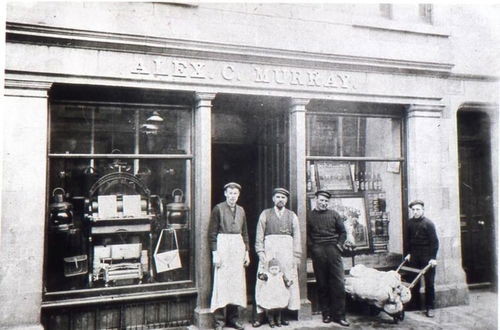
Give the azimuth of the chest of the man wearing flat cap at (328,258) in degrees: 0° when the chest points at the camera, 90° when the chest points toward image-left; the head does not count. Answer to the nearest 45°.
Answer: approximately 0°

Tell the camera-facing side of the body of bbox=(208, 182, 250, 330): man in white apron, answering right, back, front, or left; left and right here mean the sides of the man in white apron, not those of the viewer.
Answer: front

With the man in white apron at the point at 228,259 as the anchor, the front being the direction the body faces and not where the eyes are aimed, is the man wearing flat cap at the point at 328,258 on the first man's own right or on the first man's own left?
on the first man's own left

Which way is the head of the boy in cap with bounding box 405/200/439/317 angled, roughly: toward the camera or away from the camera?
toward the camera

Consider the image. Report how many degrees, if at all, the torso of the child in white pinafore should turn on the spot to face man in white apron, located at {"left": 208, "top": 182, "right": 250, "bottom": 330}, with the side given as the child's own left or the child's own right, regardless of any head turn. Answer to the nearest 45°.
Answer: approximately 90° to the child's own right

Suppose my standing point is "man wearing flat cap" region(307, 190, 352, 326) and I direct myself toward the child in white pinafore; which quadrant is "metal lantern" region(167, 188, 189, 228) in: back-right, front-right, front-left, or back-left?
front-right

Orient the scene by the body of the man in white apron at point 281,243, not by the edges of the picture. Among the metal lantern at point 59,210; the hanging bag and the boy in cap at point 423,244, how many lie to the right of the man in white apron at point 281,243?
2

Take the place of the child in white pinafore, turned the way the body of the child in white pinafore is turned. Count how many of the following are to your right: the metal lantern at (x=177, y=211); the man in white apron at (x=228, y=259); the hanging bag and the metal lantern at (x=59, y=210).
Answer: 4

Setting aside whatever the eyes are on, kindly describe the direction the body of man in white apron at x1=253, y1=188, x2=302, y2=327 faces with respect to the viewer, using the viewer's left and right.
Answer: facing the viewer

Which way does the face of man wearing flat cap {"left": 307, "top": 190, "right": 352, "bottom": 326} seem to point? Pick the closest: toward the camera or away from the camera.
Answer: toward the camera

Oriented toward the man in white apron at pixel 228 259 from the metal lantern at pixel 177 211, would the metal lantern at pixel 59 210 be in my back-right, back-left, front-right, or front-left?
back-right

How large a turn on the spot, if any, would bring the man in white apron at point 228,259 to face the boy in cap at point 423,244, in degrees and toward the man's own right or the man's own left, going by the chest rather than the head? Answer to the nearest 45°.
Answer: approximately 90° to the man's own left
